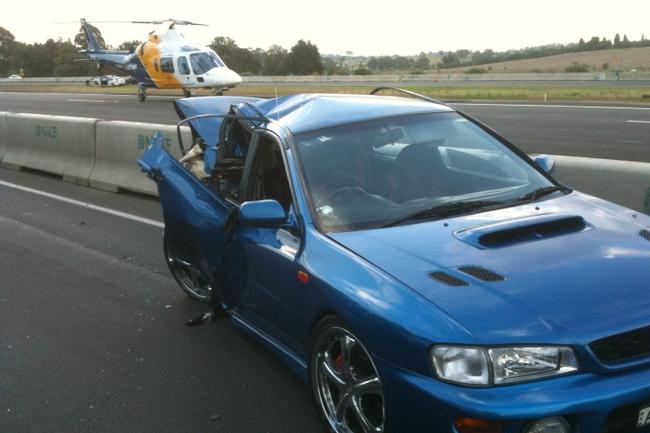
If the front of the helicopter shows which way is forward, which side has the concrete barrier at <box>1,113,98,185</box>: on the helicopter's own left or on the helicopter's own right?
on the helicopter's own right

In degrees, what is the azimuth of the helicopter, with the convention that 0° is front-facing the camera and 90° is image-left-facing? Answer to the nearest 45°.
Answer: approximately 315°

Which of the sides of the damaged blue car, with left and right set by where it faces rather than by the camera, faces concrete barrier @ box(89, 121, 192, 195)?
back

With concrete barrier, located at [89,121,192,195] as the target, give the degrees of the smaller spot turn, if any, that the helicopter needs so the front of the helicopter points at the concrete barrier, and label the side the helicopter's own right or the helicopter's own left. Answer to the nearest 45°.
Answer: approximately 45° to the helicopter's own right

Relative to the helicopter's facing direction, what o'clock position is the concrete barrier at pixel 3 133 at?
The concrete barrier is roughly at 2 o'clock from the helicopter.

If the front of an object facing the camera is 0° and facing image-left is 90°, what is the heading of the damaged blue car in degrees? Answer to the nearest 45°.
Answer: approximately 315°
